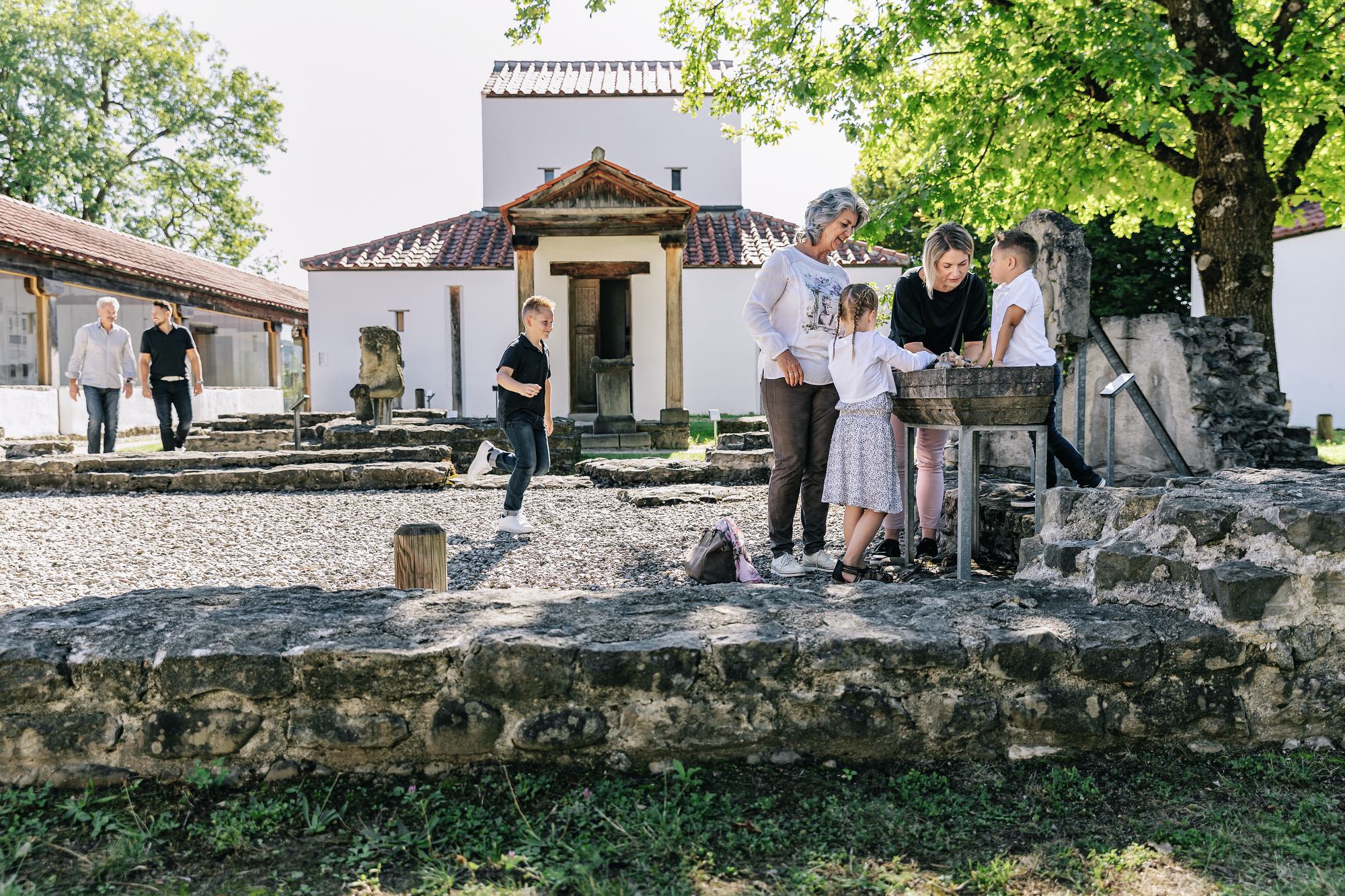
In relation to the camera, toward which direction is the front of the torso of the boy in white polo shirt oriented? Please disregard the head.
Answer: to the viewer's left

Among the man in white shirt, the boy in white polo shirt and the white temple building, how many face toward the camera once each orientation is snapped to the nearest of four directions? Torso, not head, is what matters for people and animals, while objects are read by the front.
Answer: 2

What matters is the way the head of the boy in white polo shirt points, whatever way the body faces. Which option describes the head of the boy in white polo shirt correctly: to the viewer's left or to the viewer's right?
to the viewer's left

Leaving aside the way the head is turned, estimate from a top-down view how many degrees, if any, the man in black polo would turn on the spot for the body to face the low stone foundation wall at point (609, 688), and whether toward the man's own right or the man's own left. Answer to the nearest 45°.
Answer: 0° — they already face it

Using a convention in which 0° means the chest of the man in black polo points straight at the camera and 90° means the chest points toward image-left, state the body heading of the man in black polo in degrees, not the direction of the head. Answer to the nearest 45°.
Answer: approximately 0°

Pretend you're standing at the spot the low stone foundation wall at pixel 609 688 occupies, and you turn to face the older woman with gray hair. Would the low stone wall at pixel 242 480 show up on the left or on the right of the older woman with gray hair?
left

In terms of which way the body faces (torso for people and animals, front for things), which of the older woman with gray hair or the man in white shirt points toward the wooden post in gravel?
the man in white shirt

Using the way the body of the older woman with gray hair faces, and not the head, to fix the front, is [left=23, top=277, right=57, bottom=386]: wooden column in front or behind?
behind
